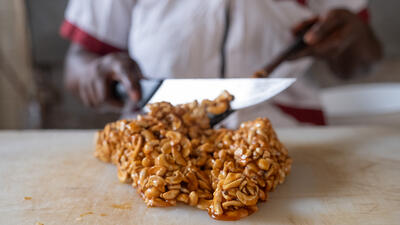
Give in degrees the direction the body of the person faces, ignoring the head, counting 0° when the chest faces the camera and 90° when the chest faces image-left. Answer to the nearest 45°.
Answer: approximately 0°
